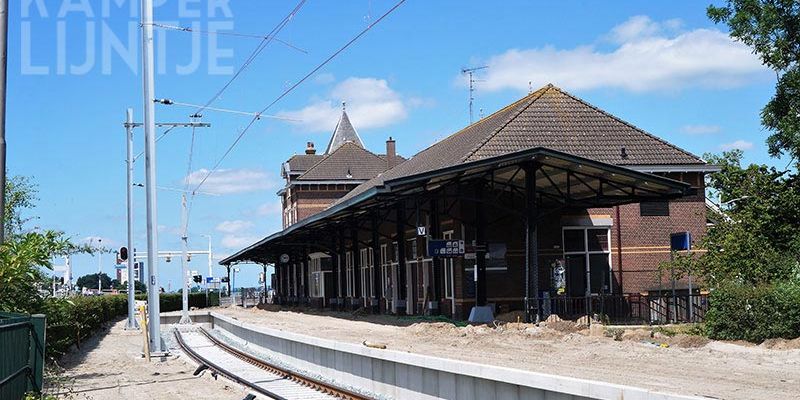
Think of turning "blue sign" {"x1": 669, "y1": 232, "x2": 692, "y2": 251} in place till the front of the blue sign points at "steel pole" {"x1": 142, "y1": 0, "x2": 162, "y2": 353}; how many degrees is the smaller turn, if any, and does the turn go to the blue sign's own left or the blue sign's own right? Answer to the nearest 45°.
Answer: approximately 45° to the blue sign's own right

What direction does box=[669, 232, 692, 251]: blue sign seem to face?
toward the camera

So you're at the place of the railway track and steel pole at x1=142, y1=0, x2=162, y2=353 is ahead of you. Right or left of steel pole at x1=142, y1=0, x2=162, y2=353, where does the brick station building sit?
right

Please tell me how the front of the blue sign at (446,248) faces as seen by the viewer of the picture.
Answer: facing the viewer

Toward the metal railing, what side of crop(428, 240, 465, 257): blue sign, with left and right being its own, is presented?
left

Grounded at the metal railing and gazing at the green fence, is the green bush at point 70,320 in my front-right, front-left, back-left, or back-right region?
front-right

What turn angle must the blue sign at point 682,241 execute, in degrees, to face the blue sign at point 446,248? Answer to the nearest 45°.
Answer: approximately 90° to its right

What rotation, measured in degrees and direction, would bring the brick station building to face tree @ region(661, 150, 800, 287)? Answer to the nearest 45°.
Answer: approximately 90° to its left
